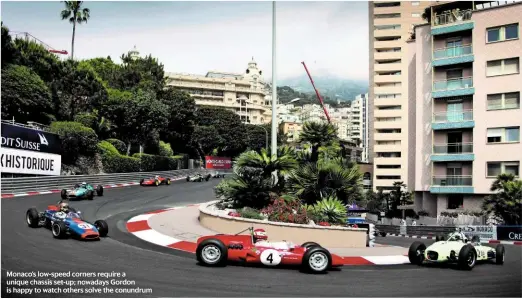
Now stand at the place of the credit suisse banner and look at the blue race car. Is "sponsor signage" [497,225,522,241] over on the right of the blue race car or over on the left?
left

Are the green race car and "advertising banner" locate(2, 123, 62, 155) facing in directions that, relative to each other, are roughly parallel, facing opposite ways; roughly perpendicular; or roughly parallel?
roughly perpendicular

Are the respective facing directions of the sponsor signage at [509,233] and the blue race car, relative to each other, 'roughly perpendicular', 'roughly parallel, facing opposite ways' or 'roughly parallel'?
roughly perpendicular

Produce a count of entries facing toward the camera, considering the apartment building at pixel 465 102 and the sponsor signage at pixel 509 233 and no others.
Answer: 2

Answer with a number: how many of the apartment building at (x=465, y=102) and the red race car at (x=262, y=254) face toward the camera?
1

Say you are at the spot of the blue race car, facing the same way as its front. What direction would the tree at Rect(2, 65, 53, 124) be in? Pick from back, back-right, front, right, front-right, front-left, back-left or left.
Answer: back-left

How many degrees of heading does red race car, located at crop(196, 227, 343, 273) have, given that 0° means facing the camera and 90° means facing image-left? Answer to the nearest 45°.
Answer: approximately 270°

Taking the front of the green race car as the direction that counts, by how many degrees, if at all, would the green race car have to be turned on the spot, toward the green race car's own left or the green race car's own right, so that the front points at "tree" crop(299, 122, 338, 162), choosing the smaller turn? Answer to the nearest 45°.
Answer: approximately 90° to the green race car's own left

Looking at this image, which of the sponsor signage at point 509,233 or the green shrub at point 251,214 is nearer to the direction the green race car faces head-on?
the green shrub
